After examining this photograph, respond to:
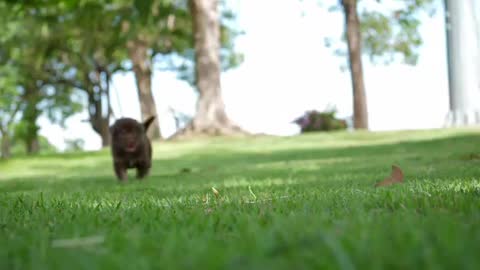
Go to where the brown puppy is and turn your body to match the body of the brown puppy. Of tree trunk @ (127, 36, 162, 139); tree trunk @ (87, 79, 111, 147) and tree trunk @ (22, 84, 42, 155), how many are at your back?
3

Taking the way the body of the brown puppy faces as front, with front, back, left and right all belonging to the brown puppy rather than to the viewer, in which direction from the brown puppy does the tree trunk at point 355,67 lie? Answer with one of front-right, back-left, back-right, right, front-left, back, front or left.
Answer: back-left

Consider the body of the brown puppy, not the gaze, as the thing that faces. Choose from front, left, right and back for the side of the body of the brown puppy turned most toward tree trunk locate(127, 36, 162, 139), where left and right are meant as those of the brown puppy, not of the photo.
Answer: back

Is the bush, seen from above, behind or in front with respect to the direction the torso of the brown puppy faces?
behind

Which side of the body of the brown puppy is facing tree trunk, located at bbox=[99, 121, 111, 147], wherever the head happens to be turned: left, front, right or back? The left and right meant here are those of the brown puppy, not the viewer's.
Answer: back

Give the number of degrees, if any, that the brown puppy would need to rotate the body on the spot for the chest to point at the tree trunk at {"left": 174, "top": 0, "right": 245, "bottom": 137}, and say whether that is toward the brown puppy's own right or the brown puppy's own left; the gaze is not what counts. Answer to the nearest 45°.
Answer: approximately 180°

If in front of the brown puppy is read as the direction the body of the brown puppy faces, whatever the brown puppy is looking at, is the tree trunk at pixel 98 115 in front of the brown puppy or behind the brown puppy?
behind

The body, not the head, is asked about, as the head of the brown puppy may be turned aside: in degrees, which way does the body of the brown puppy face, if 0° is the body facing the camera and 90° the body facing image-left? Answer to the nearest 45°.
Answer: approximately 0°

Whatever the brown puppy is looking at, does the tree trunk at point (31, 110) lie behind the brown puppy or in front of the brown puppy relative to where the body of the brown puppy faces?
behind
